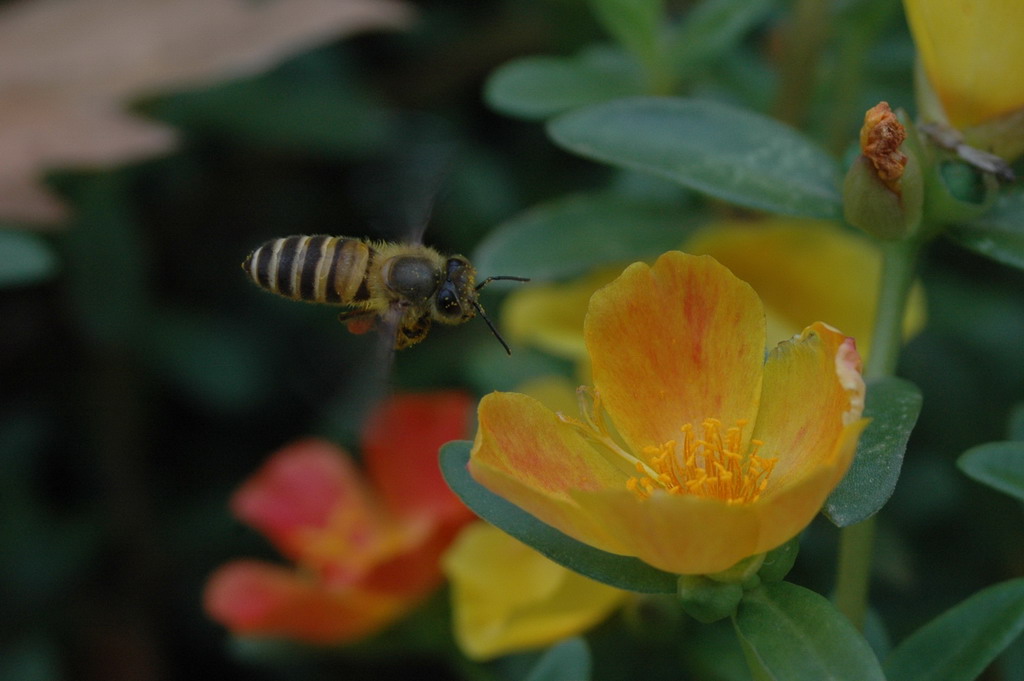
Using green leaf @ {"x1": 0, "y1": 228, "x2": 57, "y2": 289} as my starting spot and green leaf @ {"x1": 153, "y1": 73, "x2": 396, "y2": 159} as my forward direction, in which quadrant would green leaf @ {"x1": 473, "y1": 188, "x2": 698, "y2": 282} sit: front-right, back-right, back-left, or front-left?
front-right

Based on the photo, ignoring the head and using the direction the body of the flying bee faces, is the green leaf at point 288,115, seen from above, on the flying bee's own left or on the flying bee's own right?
on the flying bee's own left

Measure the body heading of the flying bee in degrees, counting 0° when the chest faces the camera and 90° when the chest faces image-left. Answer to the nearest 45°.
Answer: approximately 270°
